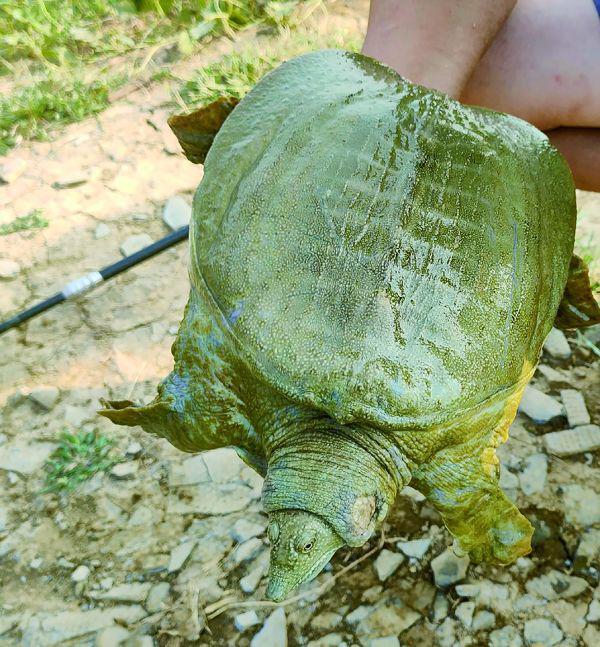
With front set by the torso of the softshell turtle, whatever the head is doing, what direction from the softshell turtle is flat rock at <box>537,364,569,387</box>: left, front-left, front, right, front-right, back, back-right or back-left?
back-left

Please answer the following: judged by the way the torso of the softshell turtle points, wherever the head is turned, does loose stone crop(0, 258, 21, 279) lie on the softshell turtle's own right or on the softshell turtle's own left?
on the softshell turtle's own right

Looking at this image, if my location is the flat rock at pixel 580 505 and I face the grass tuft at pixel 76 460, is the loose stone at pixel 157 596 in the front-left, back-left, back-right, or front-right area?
front-left

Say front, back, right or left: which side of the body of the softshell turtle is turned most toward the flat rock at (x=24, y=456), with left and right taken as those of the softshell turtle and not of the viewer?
right

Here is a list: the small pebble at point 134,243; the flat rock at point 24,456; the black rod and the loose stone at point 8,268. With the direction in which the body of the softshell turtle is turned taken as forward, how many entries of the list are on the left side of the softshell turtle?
0

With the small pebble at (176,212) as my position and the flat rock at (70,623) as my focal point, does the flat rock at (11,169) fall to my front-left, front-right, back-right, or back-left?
back-right

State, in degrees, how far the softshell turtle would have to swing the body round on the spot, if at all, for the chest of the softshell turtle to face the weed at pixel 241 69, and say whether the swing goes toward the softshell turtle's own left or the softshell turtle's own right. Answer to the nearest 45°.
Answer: approximately 180°

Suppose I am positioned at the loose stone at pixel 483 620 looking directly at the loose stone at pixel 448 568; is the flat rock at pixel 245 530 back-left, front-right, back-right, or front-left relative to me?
front-left

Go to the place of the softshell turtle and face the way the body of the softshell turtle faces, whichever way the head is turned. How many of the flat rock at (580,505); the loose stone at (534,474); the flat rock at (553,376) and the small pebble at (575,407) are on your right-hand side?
0

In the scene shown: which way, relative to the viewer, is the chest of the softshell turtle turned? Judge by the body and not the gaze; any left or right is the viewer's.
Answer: facing the viewer
